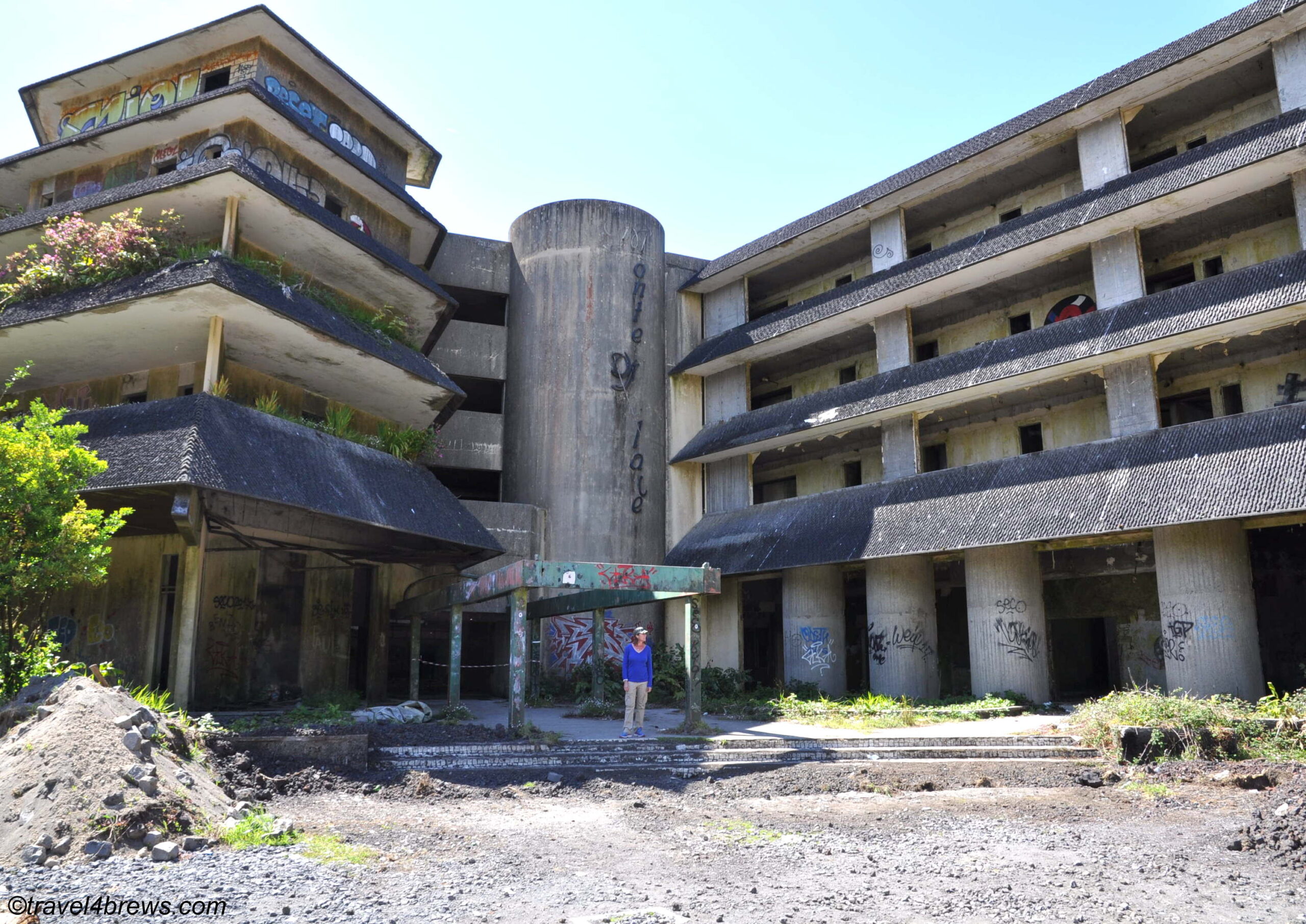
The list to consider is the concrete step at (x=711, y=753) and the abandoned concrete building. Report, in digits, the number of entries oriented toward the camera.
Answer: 2

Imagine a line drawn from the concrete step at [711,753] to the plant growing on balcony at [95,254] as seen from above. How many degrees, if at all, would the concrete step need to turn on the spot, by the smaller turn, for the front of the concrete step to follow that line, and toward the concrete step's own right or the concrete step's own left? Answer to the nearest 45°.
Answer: approximately 90° to the concrete step's own right

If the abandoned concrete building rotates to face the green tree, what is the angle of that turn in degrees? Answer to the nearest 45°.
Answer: approximately 45° to its right

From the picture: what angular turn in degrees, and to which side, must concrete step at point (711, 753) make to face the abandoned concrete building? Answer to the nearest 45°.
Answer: approximately 180°

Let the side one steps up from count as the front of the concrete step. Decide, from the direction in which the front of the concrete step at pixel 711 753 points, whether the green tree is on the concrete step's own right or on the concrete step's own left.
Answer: on the concrete step's own right

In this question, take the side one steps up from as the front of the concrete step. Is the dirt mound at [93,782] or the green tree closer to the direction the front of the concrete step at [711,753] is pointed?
the dirt mound

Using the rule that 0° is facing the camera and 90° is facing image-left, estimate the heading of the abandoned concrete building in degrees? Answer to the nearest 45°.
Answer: approximately 0°

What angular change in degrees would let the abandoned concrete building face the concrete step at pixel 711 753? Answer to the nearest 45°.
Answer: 0° — it already faces it
